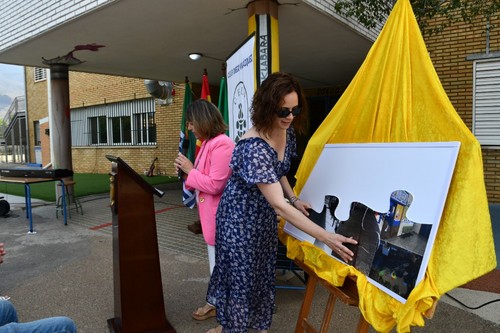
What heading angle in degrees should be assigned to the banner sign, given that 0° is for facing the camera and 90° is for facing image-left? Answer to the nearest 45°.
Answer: approximately 45°

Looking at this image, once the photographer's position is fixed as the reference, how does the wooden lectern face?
facing to the left of the viewer

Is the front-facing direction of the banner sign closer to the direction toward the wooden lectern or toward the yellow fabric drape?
the wooden lectern

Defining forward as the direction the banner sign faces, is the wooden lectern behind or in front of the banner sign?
in front

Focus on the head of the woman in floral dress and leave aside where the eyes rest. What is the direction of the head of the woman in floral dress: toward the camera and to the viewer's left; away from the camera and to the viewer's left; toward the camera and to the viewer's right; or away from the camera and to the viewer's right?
toward the camera and to the viewer's right

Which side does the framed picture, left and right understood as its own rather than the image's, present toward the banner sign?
right
